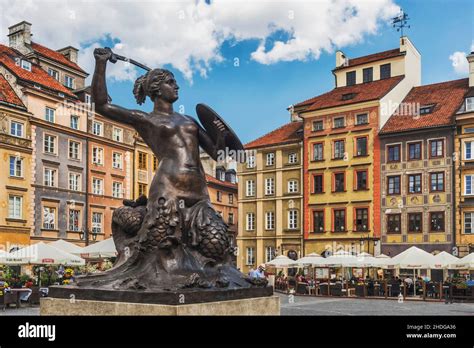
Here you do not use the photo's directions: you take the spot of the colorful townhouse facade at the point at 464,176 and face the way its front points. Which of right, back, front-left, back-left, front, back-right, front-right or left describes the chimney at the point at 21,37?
right

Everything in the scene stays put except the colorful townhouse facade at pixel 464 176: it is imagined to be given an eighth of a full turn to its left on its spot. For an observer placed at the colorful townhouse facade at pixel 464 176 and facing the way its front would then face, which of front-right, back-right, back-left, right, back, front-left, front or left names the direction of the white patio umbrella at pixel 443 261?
front-right

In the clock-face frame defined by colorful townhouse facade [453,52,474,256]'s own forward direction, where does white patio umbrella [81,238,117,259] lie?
The white patio umbrella is roughly at 1 o'clock from the colorful townhouse facade.

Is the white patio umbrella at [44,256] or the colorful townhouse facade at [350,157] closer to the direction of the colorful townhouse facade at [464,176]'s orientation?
the white patio umbrella

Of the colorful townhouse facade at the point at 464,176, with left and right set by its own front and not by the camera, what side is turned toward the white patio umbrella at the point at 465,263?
front

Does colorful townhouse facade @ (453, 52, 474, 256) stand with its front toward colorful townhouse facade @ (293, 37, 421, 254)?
no

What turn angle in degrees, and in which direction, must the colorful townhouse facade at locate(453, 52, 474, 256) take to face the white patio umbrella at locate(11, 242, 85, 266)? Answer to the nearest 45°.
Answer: approximately 45° to its right

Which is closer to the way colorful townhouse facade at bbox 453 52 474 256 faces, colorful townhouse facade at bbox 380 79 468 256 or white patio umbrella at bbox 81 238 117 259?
the white patio umbrella

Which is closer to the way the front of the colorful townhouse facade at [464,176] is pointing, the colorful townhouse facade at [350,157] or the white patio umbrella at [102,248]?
the white patio umbrella

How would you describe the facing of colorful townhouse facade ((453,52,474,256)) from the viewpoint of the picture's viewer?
facing the viewer
